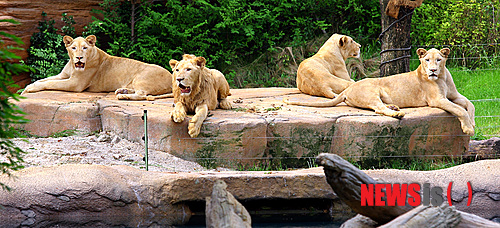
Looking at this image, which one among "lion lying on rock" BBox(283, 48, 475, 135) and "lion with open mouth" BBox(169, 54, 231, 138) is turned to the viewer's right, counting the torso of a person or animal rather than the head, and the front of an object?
the lion lying on rock

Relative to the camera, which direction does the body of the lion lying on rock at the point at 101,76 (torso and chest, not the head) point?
to the viewer's left

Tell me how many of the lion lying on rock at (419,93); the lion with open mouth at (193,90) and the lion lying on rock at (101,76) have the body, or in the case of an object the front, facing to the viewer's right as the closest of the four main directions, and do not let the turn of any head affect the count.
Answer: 1

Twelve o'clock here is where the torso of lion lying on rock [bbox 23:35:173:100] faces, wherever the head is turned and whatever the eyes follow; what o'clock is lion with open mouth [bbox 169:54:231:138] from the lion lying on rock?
The lion with open mouth is roughly at 8 o'clock from the lion lying on rock.

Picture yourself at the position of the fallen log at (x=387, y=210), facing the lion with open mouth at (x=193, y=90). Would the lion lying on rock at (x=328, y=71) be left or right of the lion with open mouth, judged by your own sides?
right

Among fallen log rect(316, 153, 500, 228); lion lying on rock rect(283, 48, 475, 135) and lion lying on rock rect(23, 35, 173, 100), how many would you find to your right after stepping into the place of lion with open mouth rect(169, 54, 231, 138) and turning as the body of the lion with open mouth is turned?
1

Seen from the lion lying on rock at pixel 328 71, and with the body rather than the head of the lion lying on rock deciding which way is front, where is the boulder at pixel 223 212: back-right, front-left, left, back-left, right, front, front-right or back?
back-right

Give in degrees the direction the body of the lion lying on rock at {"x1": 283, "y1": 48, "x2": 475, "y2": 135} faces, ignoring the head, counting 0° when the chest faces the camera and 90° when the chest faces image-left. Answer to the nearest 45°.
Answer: approximately 270°

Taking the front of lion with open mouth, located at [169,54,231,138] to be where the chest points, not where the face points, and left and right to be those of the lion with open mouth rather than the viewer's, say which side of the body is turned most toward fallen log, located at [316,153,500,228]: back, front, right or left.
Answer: left

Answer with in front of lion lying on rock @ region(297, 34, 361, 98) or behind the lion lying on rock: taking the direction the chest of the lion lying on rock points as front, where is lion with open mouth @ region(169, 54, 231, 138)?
behind

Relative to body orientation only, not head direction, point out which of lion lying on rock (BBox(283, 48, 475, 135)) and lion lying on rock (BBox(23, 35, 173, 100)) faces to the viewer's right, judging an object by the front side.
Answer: lion lying on rock (BBox(283, 48, 475, 135))

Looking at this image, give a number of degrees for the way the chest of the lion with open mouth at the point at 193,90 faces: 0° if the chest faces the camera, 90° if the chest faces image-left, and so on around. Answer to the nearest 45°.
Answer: approximately 45°

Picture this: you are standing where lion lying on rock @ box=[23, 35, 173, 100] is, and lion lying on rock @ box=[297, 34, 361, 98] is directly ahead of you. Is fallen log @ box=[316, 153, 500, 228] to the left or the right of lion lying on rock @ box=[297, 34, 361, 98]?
right

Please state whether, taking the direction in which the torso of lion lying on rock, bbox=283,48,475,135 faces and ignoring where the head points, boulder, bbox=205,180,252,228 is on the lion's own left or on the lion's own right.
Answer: on the lion's own right

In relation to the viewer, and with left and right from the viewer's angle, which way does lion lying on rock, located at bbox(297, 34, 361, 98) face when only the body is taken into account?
facing away from the viewer and to the right of the viewer

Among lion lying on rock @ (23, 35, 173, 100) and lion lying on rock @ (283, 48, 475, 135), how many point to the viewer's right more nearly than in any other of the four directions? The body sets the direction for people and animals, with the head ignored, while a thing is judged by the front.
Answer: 1
